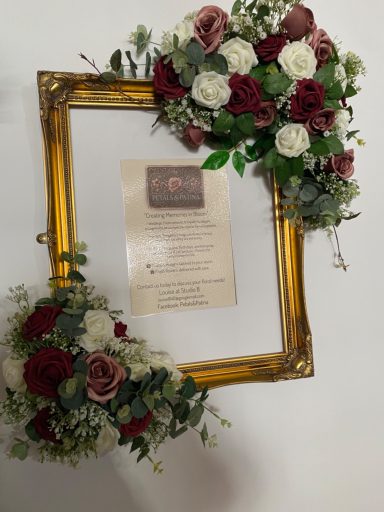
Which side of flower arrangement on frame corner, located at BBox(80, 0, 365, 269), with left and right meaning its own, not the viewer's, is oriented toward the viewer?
front

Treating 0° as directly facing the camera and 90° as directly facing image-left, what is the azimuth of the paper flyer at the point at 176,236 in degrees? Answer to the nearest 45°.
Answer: approximately 0°

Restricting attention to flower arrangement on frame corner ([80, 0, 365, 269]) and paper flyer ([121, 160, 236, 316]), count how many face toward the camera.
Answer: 2
